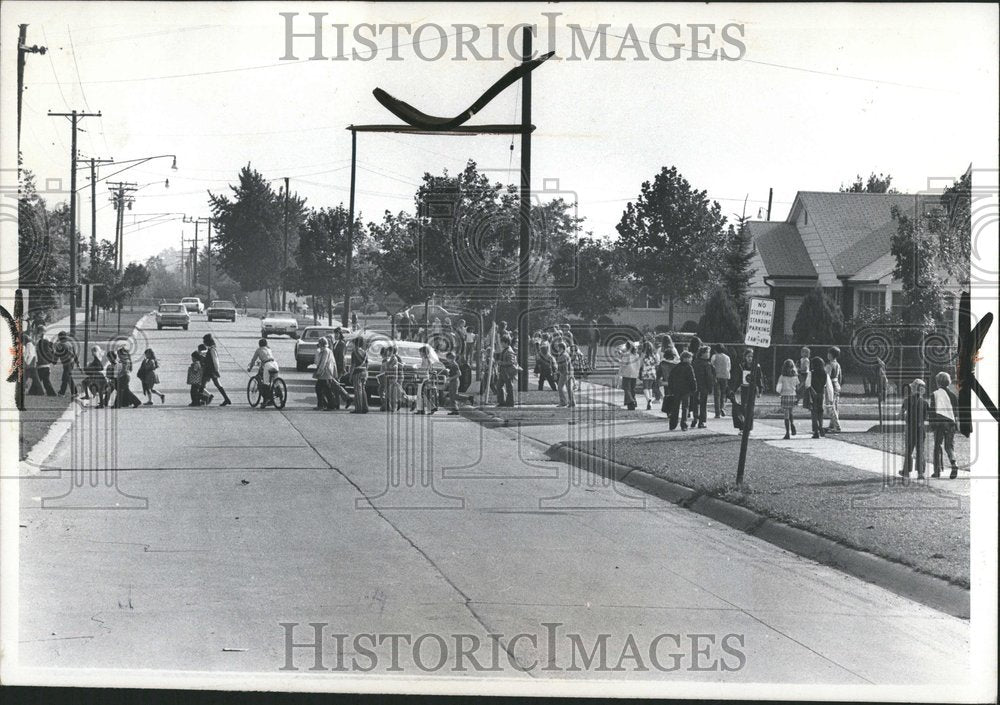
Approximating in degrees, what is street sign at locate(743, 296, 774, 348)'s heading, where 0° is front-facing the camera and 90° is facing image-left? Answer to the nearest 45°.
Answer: approximately 0°

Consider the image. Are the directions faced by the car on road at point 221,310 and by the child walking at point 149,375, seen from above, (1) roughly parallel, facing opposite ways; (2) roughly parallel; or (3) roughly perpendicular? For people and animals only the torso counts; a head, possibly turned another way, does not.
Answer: roughly perpendicular
